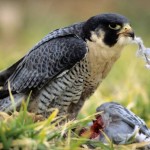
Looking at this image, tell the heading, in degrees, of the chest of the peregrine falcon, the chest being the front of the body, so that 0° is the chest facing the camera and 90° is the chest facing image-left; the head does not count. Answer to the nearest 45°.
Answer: approximately 270°

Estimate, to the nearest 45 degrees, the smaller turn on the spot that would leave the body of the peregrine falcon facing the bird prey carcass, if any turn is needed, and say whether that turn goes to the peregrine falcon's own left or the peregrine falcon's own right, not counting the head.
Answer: approximately 45° to the peregrine falcon's own right
